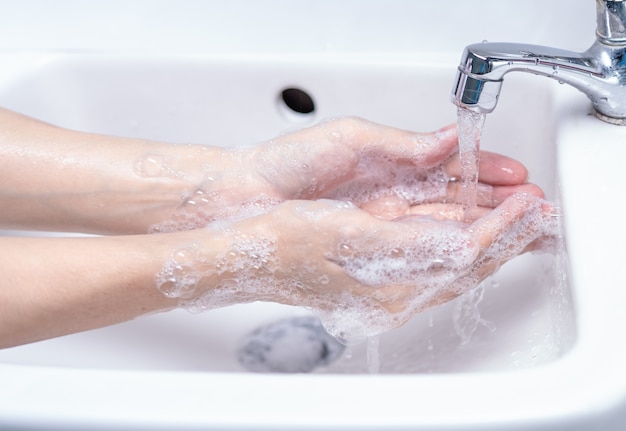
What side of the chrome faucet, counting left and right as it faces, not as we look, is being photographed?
left
